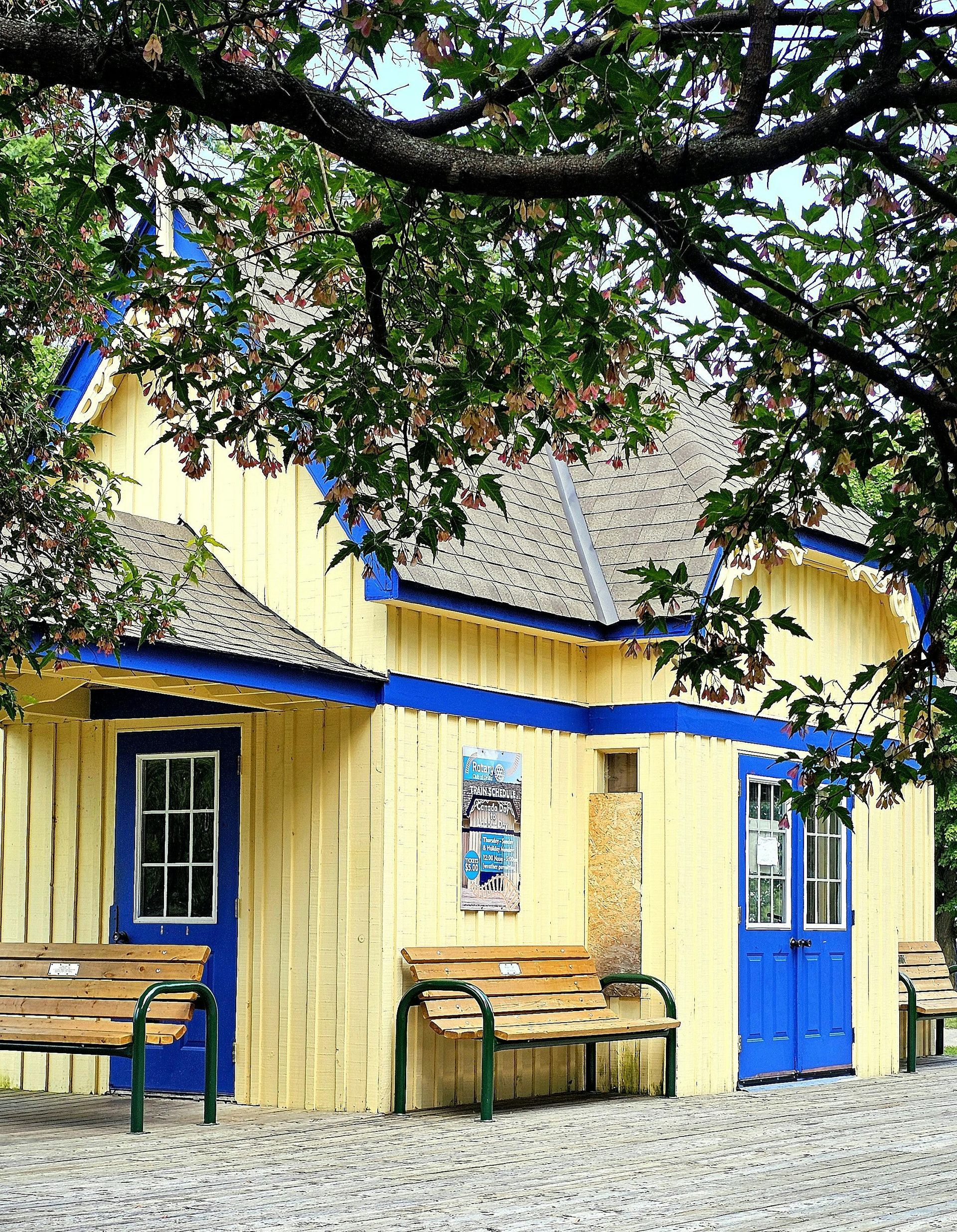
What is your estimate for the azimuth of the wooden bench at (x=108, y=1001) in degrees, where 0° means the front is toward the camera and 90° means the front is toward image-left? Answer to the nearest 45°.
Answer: approximately 45°

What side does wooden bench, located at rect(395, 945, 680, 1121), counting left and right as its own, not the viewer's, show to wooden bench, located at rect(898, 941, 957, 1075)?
left

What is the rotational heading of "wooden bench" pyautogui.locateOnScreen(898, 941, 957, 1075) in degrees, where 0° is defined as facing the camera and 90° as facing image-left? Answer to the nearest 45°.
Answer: approximately 315°

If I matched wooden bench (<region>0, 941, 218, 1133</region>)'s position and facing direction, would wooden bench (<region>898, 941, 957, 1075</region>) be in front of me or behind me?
behind

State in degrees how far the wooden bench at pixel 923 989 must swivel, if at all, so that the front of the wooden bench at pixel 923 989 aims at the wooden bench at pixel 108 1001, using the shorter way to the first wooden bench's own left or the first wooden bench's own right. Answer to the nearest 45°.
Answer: approximately 90° to the first wooden bench's own right

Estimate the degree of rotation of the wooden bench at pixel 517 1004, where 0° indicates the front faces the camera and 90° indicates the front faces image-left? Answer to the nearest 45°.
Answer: approximately 315°

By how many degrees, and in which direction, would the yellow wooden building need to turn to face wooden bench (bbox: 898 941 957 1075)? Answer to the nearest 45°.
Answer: approximately 90° to its left

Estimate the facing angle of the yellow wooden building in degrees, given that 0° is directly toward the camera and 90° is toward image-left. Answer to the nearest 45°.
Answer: approximately 315°
